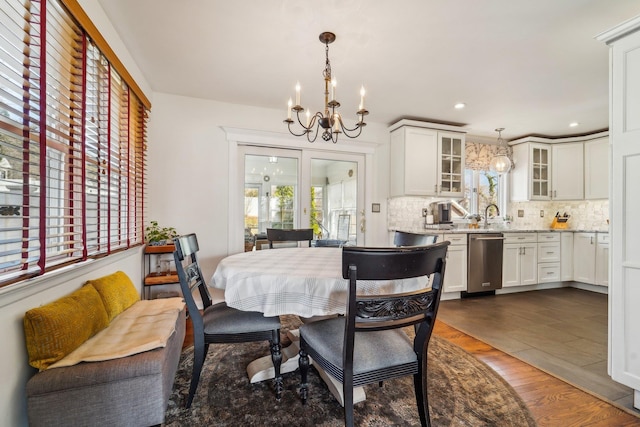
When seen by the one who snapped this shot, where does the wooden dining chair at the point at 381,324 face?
facing away from the viewer and to the left of the viewer

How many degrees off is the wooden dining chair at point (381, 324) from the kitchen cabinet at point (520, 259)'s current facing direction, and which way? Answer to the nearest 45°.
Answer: approximately 45° to its right

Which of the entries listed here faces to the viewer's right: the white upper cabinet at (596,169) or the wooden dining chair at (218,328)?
the wooden dining chair

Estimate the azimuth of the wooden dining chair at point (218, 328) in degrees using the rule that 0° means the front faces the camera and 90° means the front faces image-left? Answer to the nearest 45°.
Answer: approximately 270°

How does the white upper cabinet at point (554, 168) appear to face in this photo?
toward the camera

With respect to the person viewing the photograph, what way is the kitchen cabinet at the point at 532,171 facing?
facing the viewer and to the right of the viewer

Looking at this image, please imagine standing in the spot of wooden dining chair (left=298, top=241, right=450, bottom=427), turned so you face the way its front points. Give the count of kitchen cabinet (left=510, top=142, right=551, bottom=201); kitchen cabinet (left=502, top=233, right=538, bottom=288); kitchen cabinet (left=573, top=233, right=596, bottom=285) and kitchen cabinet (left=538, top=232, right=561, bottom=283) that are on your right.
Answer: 4

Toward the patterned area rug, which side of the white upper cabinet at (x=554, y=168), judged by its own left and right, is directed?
front

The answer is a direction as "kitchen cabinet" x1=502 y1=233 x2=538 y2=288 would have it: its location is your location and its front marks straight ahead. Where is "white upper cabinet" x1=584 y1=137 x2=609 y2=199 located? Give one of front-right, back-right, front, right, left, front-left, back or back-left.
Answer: left

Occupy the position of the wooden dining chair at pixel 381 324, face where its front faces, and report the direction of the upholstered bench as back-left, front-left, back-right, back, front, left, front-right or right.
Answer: front-left

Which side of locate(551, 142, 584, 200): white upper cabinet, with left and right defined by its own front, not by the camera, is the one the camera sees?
front

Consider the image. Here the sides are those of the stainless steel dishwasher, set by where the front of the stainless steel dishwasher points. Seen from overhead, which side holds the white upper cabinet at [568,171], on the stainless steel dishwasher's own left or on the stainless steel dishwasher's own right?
on the stainless steel dishwasher's own left
